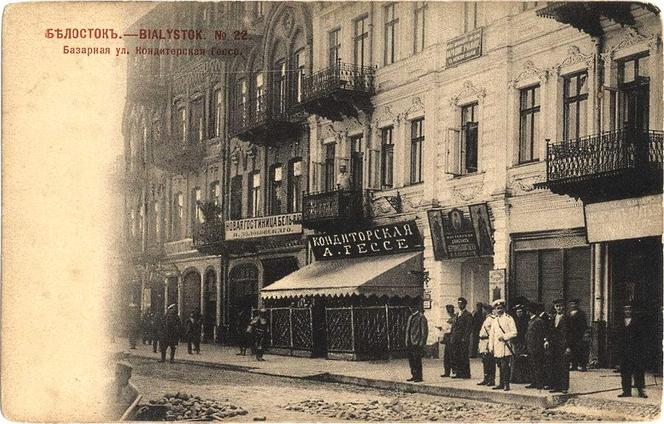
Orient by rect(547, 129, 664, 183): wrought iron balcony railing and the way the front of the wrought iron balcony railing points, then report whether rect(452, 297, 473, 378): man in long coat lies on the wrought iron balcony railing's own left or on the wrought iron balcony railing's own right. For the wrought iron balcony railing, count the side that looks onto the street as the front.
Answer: on the wrought iron balcony railing's own right

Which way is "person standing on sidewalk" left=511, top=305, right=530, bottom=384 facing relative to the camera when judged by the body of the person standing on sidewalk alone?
toward the camera

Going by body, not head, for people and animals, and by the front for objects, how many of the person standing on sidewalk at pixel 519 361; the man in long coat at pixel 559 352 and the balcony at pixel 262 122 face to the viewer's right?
0

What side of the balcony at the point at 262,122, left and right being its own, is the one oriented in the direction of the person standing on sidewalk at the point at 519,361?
left

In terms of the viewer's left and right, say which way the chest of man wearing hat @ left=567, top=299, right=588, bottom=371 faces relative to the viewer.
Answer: facing the viewer and to the left of the viewer

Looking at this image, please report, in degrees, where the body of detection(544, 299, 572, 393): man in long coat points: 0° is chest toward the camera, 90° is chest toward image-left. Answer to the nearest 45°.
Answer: approximately 45°

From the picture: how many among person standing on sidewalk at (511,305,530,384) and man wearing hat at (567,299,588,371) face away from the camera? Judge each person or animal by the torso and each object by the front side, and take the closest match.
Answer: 0
